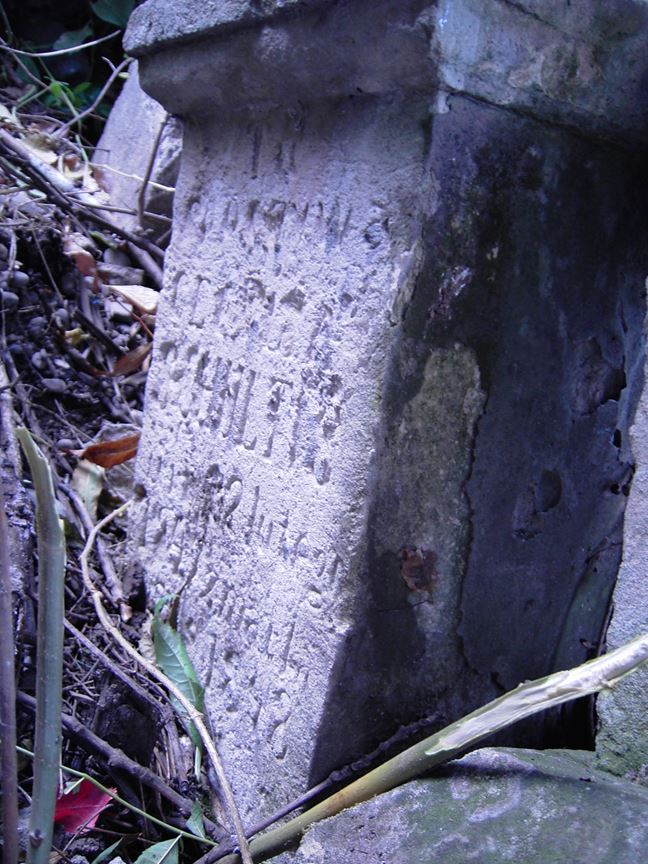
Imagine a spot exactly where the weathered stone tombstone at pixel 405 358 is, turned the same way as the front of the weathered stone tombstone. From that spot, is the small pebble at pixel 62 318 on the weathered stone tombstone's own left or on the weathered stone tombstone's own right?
on the weathered stone tombstone's own right

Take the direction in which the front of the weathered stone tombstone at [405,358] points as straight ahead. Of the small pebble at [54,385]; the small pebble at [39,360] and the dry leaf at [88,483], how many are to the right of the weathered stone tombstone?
3

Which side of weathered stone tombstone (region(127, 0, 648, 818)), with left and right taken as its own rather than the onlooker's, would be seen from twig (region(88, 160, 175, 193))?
right

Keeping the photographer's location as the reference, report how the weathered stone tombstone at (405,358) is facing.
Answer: facing the viewer and to the left of the viewer

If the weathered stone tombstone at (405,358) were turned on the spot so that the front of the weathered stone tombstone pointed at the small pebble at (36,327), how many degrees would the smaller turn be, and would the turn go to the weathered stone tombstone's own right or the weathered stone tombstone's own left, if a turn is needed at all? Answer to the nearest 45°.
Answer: approximately 90° to the weathered stone tombstone's own right

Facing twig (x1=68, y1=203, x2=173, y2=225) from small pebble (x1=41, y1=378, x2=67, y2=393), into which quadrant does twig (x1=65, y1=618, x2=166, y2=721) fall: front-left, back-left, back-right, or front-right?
back-right

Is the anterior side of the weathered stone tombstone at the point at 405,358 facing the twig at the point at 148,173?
no

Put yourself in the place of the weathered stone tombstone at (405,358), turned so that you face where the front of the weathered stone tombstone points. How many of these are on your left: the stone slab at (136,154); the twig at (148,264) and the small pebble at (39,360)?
0

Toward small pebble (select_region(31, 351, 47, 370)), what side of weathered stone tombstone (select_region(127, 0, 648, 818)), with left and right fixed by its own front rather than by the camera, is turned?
right

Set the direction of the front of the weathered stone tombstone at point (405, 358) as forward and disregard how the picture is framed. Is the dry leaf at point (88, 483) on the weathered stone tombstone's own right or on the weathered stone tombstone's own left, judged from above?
on the weathered stone tombstone's own right

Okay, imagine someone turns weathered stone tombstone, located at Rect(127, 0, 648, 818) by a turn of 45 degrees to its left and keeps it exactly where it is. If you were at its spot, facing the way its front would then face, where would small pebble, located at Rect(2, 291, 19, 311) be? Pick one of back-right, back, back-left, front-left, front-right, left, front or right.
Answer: back-right
